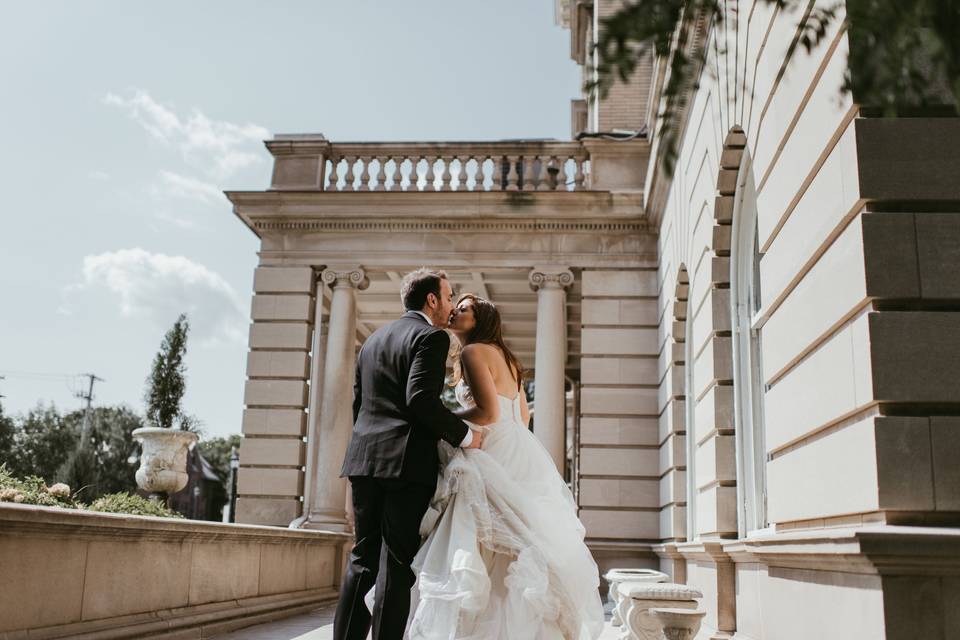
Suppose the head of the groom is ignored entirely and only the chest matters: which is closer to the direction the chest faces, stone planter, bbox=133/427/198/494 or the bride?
the bride

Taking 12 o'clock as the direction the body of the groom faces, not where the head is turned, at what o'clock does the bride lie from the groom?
The bride is roughly at 1 o'clock from the groom.

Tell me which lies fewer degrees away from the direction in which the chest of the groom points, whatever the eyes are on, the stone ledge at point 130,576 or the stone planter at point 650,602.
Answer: the stone planter

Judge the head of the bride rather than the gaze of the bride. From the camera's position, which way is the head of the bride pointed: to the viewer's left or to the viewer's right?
to the viewer's left

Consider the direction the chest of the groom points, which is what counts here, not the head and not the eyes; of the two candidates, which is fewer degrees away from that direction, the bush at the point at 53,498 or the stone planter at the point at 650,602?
the stone planter

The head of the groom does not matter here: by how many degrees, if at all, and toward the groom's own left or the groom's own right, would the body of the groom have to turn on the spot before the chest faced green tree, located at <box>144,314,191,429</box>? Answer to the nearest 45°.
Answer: approximately 45° to the groom's own left

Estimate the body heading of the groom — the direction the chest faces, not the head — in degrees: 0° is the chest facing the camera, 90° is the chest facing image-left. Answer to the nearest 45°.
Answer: approximately 225°

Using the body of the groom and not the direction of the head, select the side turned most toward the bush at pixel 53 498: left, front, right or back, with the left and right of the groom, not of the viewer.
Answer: left

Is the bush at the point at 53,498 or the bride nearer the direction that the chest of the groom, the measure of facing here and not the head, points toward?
the bride

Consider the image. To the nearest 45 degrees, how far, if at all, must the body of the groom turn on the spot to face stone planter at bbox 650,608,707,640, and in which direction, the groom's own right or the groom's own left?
0° — they already face it

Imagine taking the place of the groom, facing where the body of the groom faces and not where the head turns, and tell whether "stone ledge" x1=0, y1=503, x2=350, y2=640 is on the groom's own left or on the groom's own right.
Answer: on the groom's own left

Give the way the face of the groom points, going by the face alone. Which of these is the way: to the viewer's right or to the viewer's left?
to the viewer's right

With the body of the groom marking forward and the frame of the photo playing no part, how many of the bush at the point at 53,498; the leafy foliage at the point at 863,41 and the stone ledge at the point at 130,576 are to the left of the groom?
2

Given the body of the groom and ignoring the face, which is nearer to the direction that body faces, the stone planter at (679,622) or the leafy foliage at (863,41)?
the stone planter
